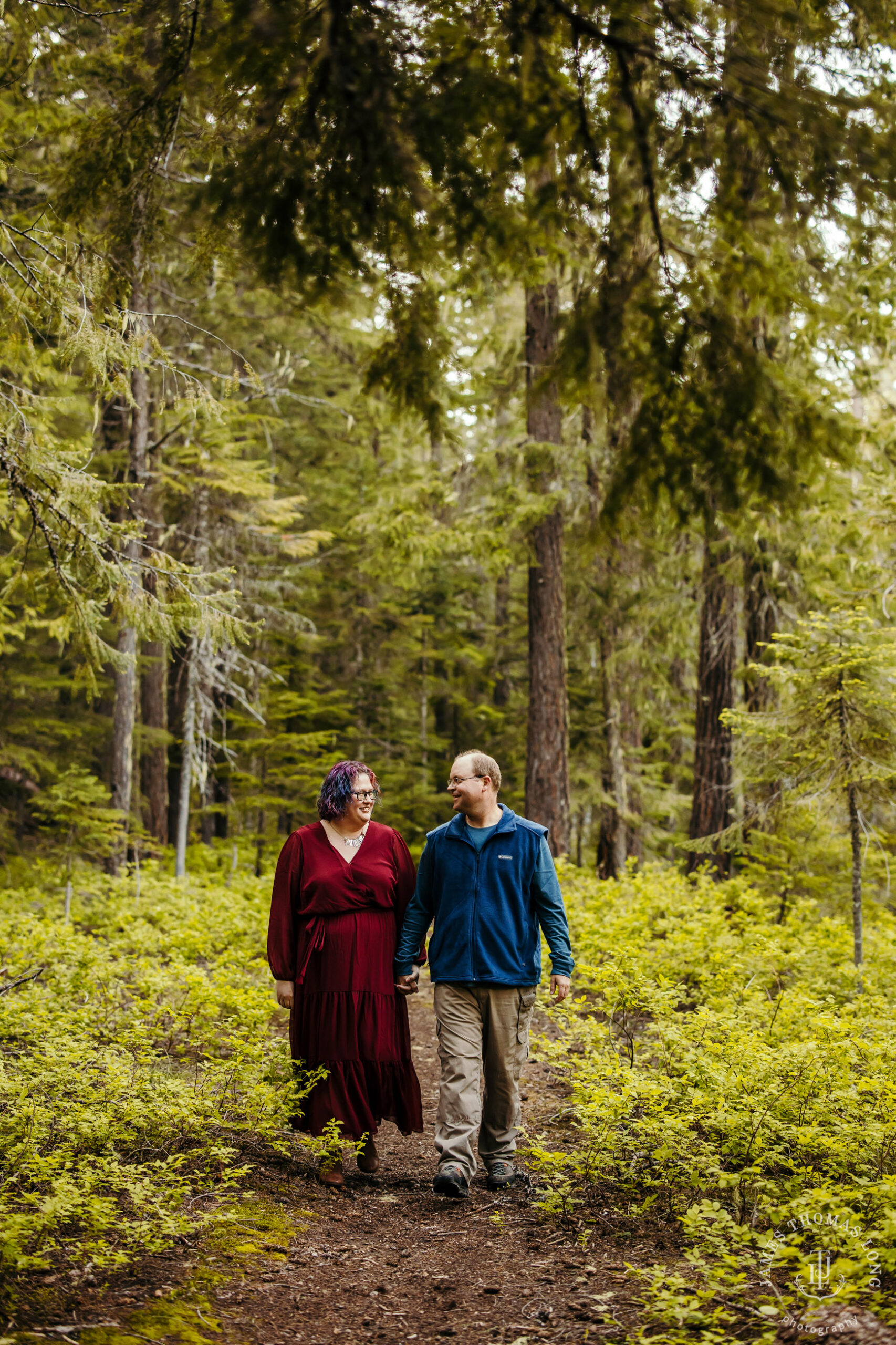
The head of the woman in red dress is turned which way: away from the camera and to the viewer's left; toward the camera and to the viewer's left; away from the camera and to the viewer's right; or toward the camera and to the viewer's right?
toward the camera and to the viewer's right

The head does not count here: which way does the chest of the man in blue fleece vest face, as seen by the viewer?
toward the camera
